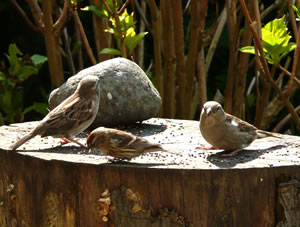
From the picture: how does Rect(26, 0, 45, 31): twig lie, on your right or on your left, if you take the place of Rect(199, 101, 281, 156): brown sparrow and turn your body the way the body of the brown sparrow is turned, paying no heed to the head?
on your right

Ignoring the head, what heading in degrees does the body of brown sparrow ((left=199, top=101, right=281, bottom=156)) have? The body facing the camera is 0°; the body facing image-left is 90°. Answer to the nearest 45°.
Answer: approximately 45°

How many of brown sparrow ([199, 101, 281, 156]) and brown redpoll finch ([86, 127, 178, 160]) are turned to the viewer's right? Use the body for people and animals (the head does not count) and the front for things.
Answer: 0

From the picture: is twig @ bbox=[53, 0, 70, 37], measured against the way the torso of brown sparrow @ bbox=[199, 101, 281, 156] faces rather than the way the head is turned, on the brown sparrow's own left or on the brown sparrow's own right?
on the brown sparrow's own right

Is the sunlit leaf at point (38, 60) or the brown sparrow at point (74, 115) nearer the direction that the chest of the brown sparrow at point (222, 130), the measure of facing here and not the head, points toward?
the brown sparrow
